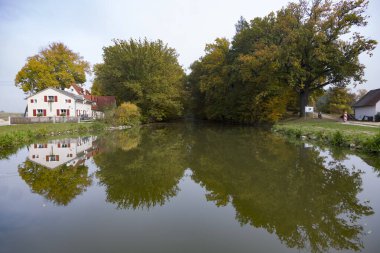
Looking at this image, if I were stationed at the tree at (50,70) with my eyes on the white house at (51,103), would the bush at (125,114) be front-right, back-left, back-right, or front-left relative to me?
front-left

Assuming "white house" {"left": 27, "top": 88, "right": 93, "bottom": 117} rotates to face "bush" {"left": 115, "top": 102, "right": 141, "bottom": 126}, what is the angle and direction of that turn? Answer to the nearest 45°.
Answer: approximately 45° to its left

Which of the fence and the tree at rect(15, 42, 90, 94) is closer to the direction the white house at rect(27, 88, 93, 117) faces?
the fence

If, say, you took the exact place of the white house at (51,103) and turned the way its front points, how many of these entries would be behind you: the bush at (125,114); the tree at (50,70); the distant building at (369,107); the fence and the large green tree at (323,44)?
1

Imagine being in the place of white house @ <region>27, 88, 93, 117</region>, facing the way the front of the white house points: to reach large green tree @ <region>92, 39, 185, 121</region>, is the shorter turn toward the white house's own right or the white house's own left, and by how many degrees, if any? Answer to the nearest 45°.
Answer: approximately 90° to the white house's own left

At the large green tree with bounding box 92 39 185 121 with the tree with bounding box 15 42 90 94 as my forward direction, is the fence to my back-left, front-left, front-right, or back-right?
front-left

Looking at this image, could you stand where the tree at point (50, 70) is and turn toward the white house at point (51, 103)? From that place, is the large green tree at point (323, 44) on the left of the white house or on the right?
left

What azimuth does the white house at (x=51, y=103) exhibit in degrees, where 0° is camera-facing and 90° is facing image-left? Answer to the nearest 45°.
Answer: approximately 0°

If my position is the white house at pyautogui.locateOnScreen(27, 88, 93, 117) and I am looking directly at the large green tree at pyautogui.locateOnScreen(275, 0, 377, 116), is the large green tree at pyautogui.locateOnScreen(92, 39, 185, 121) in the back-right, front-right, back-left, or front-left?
front-left

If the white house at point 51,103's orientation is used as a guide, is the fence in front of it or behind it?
in front

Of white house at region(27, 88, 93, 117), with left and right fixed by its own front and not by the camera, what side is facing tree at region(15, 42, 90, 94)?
back

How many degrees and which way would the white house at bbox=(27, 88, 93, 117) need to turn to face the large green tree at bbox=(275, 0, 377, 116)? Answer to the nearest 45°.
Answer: approximately 45° to its left

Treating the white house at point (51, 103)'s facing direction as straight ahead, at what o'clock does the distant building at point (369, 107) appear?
The distant building is roughly at 10 o'clock from the white house.

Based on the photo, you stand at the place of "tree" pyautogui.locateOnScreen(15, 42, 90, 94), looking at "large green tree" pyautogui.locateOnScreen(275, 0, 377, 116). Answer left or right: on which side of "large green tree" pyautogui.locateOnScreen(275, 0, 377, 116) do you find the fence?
right
